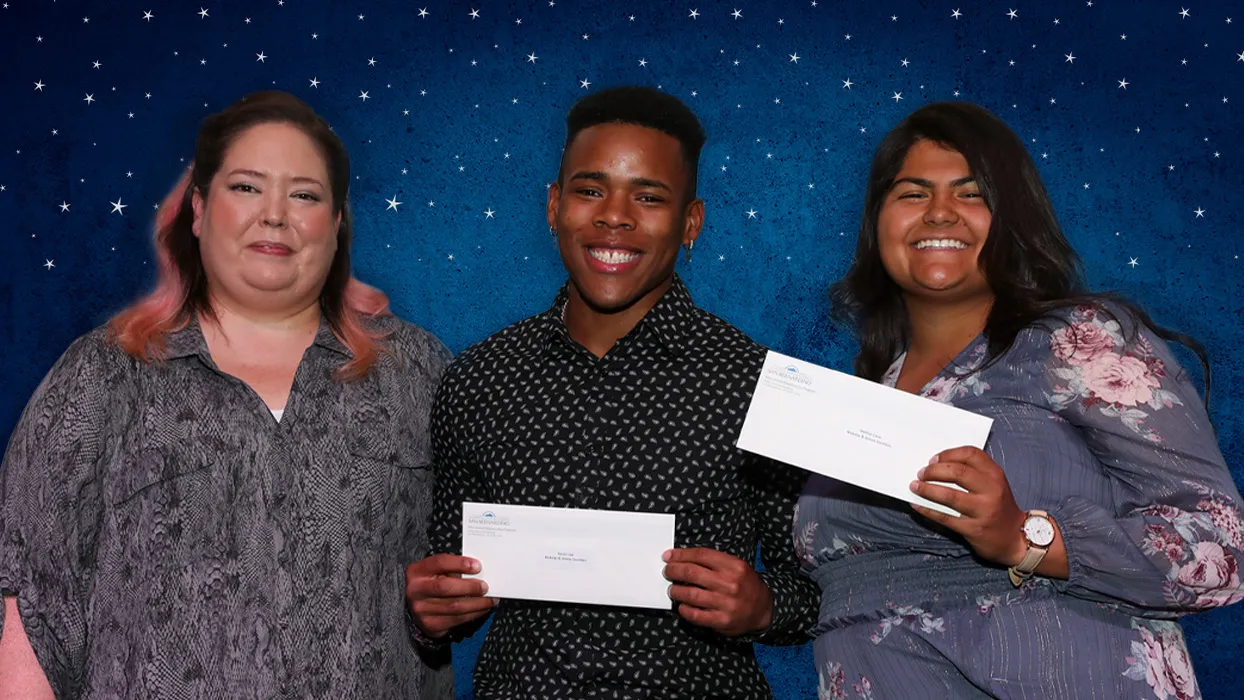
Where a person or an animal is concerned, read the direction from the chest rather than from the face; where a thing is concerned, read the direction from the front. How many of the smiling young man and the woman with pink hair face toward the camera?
2

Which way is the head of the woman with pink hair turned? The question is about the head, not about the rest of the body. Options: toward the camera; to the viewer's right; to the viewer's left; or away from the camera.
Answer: toward the camera

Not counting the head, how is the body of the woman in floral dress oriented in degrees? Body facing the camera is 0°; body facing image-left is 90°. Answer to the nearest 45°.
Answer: approximately 45°

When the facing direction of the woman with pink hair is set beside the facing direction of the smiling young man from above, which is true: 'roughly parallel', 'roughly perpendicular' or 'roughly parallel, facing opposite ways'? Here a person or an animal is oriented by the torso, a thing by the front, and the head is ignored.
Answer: roughly parallel

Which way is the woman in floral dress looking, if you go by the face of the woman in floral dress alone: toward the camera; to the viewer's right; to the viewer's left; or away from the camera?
toward the camera

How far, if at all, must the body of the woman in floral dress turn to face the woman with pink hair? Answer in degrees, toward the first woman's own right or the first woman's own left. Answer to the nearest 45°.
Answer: approximately 45° to the first woman's own right

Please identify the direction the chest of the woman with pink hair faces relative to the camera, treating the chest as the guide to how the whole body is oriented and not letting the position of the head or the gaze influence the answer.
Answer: toward the camera

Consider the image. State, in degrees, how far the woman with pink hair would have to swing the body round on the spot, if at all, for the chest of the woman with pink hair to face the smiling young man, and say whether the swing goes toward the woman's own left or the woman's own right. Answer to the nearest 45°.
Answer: approximately 90° to the woman's own left

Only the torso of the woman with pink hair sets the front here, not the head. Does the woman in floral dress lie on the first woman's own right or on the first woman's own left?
on the first woman's own left
